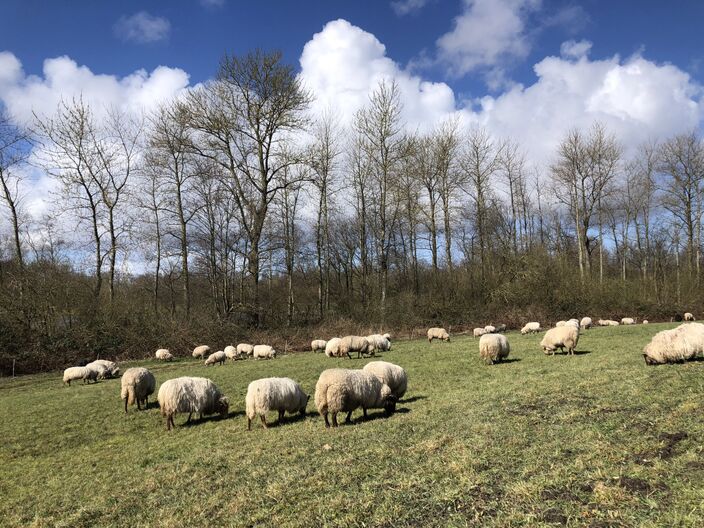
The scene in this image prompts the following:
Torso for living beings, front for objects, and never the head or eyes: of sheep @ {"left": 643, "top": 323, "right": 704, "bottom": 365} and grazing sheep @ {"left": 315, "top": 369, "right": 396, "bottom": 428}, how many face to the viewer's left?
1

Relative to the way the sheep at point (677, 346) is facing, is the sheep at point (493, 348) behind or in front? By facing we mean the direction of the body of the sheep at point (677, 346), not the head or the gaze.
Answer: in front

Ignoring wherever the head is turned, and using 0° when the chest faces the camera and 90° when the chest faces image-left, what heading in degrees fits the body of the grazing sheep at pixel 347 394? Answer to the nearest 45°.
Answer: approximately 225°

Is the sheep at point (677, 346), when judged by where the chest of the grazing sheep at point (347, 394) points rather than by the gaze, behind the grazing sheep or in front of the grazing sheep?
in front

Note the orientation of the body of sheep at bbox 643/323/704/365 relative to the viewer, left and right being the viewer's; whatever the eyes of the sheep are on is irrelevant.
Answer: facing to the left of the viewer

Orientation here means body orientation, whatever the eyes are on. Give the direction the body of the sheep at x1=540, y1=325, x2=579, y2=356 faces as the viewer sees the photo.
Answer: to the viewer's left

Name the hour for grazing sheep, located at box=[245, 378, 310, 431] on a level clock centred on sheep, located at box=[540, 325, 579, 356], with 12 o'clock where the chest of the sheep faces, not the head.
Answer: The grazing sheep is roughly at 10 o'clock from the sheep.

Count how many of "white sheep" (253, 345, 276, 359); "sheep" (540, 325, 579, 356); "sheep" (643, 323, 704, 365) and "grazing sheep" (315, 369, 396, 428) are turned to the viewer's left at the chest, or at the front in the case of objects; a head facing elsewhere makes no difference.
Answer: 2
